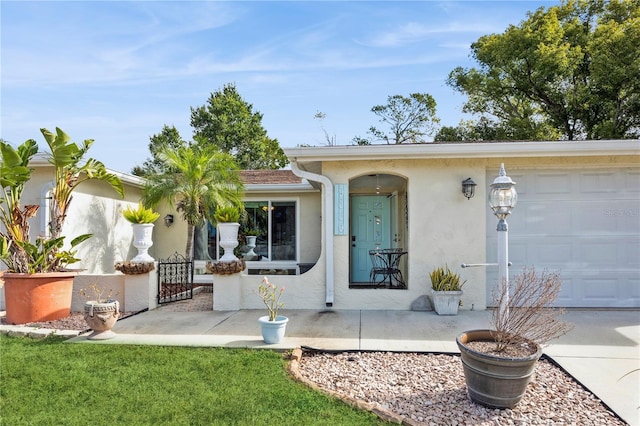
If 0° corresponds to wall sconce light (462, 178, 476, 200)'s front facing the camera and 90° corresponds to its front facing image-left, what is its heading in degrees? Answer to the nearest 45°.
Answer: approximately 0°

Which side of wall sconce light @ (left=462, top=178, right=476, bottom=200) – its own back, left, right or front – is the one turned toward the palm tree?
right

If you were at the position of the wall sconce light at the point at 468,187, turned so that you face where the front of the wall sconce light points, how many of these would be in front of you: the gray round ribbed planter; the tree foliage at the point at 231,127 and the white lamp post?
2

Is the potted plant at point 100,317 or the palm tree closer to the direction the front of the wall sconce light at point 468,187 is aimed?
the potted plant

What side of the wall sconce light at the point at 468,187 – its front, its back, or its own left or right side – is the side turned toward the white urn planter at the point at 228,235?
right

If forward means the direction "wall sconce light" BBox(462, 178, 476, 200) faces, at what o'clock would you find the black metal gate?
The black metal gate is roughly at 3 o'clock from the wall sconce light.

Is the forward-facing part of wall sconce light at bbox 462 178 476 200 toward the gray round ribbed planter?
yes

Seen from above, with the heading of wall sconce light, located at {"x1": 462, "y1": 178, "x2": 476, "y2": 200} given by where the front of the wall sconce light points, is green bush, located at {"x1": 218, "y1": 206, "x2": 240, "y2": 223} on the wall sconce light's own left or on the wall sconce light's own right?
on the wall sconce light's own right

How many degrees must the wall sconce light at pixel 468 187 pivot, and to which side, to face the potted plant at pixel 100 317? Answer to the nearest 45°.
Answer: approximately 45° to its right
